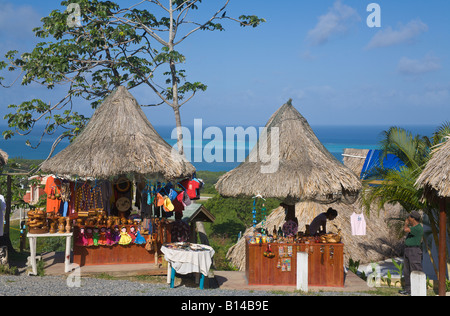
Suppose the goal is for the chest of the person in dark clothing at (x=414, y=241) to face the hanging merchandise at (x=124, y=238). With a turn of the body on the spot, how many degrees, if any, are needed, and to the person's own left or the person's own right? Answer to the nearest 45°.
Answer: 0° — they already face it

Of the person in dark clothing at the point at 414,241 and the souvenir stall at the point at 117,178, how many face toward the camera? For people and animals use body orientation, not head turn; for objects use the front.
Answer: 1

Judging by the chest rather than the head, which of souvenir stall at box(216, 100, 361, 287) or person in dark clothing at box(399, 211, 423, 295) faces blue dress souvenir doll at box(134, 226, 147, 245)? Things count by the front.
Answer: the person in dark clothing

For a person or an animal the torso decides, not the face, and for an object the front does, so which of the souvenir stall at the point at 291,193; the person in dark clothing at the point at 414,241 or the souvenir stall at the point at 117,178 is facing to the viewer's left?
the person in dark clothing

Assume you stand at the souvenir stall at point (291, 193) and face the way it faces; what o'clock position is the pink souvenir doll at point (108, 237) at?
The pink souvenir doll is roughly at 3 o'clock from the souvenir stall.

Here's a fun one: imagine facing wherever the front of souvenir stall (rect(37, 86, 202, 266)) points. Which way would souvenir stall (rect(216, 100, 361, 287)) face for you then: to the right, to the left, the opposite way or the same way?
the same way

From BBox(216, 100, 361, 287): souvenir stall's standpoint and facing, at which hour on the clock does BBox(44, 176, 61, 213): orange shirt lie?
The orange shirt is roughly at 3 o'clock from the souvenir stall.

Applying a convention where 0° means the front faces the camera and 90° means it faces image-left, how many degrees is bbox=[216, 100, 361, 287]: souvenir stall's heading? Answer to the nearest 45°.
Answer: approximately 0°

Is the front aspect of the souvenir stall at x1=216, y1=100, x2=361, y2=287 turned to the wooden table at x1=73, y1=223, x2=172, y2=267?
no

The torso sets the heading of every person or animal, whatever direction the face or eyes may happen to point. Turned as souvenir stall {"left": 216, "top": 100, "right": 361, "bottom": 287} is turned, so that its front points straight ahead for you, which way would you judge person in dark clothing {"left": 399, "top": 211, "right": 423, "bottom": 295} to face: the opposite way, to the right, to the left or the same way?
to the right

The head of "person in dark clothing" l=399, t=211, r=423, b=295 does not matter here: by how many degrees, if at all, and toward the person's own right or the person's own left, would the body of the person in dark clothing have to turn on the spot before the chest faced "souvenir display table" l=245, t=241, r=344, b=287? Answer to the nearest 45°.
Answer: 0° — they already face it

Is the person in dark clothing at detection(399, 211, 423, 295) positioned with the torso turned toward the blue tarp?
no

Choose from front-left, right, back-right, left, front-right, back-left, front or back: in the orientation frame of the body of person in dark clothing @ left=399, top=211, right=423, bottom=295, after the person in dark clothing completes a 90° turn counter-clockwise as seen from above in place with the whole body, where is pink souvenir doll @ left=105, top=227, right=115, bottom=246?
right

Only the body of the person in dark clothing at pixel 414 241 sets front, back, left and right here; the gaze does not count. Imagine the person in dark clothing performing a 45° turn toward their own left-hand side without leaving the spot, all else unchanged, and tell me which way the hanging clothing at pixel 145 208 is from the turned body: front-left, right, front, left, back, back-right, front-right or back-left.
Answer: front-right

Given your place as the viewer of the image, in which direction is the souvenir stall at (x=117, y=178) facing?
facing the viewer

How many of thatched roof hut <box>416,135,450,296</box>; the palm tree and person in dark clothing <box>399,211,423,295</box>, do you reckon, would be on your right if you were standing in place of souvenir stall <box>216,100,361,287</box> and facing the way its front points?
0

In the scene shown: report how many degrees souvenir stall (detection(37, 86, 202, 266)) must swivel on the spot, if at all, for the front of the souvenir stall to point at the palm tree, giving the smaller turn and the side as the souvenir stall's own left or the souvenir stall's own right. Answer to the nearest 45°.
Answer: approximately 90° to the souvenir stall's own left

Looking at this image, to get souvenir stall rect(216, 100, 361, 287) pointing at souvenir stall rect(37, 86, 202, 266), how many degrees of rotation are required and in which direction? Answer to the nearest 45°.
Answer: approximately 90° to its right

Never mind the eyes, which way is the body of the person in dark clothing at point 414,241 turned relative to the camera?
to the viewer's left
